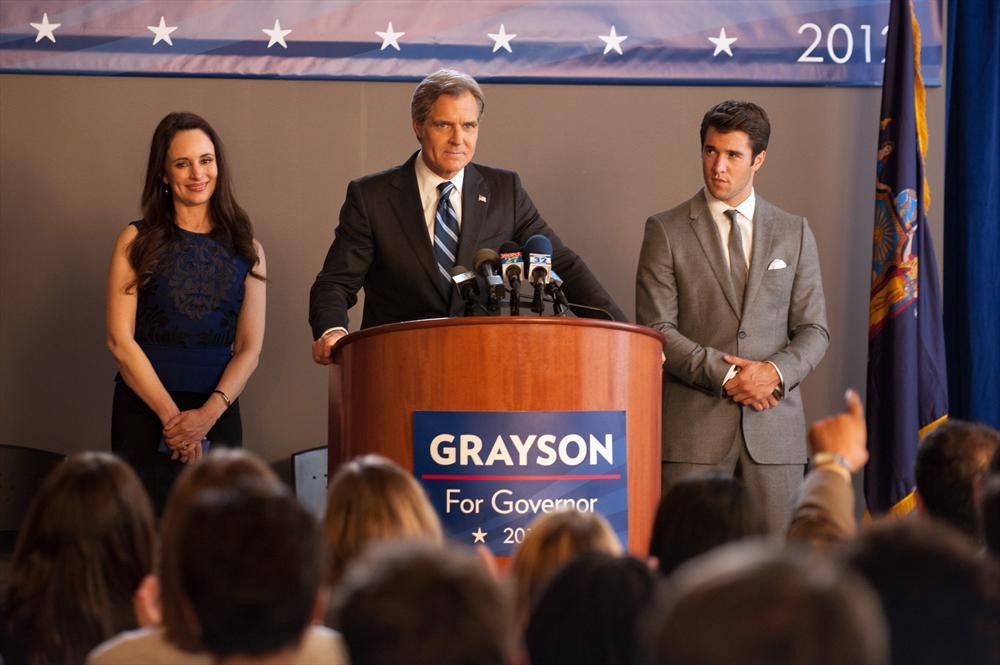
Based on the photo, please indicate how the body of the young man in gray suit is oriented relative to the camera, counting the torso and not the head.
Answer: toward the camera

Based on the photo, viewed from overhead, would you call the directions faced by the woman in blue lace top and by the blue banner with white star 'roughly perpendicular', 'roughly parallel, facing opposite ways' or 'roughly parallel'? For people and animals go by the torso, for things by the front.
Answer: roughly parallel

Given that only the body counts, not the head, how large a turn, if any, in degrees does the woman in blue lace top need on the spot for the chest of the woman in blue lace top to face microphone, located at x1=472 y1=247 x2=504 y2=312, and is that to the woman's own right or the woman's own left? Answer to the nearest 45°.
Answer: approximately 45° to the woman's own left

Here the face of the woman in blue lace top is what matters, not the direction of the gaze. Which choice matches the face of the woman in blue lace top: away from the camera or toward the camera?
toward the camera

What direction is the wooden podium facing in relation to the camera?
toward the camera

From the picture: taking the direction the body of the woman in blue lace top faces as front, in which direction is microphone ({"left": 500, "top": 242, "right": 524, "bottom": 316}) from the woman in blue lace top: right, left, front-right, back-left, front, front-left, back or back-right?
front-left

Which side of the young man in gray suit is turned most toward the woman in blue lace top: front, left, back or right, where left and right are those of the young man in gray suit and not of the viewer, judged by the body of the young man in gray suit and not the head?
right

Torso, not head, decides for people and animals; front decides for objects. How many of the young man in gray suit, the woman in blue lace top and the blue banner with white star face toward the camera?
3

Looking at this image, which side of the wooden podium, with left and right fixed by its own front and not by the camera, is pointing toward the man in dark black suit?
back

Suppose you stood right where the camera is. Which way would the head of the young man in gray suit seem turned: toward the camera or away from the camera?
toward the camera

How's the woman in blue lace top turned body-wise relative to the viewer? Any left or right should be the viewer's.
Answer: facing the viewer

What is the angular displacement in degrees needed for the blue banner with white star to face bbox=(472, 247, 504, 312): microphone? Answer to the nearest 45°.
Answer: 0° — it already faces it
